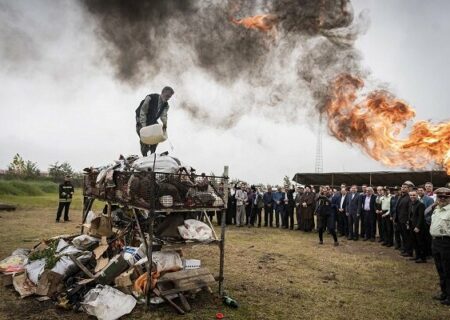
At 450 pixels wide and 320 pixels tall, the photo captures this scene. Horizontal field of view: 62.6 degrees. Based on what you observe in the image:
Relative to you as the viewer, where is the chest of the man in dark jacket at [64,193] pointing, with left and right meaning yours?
facing the viewer and to the right of the viewer

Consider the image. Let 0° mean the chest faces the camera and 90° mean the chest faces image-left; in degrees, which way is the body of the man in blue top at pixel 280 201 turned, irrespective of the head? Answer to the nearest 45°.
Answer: approximately 0°

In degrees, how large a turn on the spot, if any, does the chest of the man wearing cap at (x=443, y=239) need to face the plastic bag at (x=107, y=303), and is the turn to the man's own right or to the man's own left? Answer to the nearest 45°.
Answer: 0° — they already face it

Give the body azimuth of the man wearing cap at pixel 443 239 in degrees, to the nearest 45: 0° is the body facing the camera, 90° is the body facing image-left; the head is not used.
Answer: approximately 45°

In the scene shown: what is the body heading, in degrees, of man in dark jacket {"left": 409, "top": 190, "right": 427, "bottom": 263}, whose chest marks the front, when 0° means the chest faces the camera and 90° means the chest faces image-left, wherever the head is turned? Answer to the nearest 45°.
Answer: approximately 45°
